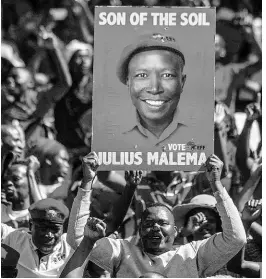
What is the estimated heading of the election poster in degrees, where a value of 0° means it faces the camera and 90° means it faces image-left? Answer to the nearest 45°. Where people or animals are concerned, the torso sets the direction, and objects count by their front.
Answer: approximately 0°
